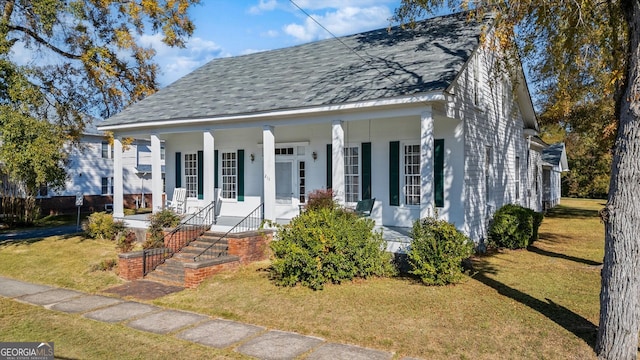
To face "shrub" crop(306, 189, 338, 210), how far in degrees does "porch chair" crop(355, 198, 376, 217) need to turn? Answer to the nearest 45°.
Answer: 0° — it already faces it

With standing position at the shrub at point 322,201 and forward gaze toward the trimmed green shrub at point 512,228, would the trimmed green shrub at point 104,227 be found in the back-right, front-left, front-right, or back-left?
back-left

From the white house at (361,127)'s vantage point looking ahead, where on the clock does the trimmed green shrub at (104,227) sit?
The trimmed green shrub is roughly at 2 o'clock from the white house.

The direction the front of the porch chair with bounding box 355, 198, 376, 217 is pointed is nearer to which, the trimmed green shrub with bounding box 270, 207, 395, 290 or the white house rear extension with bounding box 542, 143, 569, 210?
the trimmed green shrub

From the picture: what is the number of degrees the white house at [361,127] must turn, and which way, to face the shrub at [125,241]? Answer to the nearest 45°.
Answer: approximately 45° to its right

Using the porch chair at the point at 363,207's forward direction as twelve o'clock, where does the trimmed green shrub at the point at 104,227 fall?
The trimmed green shrub is roughly at 2 o'clock from the porch chair.

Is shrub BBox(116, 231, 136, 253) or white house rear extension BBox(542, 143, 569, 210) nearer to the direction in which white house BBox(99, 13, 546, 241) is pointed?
the shrub

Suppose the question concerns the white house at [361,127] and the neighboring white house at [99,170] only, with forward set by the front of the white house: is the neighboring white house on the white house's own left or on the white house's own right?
on the white house's own right

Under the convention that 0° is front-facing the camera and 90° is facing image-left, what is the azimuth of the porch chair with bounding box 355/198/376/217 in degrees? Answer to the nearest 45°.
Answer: approximately 45°

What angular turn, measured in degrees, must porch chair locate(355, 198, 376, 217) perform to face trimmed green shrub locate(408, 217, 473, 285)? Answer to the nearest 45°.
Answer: approximately 90° to its left

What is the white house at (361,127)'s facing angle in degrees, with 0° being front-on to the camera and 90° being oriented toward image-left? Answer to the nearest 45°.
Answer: approximately 45°
